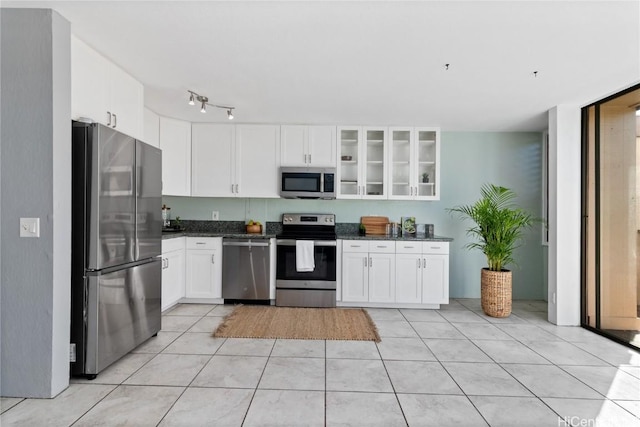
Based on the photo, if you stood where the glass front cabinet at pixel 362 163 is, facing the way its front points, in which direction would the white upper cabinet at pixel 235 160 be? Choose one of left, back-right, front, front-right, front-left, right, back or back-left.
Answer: right

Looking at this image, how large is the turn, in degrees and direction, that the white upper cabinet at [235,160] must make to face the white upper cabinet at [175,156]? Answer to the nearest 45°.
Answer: approximately 90° to its right

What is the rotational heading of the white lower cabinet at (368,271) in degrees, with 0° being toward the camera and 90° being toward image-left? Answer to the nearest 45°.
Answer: approximately 0°

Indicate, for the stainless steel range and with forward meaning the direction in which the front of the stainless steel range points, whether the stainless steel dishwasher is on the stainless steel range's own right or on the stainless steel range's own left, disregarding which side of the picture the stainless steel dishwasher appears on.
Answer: on the stainless steel range's own right

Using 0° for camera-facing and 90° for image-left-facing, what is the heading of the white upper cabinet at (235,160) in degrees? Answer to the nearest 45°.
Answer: approximately 0°
